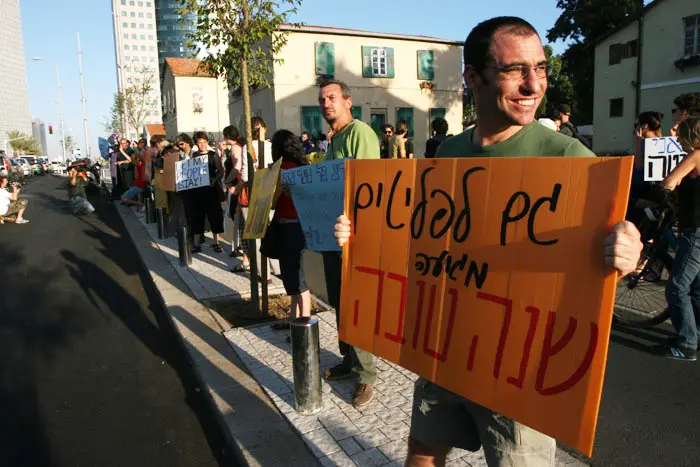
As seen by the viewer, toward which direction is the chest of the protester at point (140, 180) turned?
to the viewer's left

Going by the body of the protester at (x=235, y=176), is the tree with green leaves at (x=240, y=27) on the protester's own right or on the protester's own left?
on the protester's own left

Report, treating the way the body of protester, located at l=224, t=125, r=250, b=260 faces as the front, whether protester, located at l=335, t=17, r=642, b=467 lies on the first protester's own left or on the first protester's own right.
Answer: on the first protester's own left

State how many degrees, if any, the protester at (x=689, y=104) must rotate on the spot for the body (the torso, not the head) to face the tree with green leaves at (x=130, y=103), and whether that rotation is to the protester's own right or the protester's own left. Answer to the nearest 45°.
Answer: approximately 45° to the protester's own right

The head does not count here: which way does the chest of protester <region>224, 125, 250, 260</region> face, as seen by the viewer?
to the viewer's left

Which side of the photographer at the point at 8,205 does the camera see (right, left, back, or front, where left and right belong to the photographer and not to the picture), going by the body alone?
right

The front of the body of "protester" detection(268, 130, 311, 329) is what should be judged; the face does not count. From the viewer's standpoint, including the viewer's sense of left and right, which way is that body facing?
facing to the left of the viewer

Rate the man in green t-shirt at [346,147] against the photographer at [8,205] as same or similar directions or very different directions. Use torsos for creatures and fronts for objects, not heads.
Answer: very different directions

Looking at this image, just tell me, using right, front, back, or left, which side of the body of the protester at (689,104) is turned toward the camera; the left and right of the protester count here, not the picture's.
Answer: left

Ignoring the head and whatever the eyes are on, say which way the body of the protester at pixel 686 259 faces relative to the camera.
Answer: to the viewer's left

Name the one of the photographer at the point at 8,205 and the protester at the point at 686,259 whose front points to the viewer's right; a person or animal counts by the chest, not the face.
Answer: the photographer at the point at 8,205
